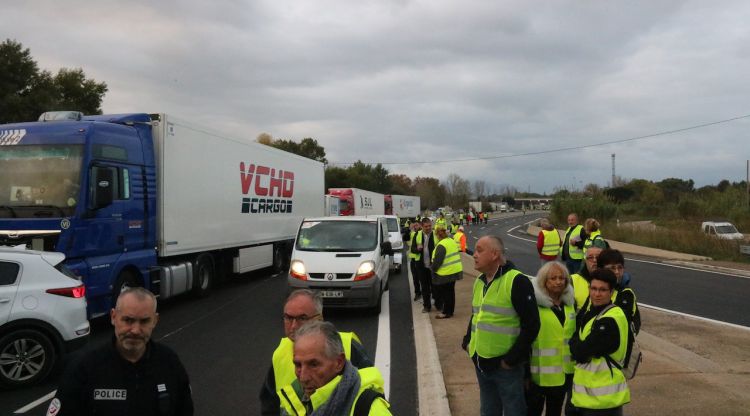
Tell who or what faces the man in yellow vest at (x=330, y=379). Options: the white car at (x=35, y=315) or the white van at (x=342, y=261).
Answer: the white van

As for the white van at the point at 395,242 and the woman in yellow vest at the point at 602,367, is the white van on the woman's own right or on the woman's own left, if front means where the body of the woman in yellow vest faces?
on the woman's own right

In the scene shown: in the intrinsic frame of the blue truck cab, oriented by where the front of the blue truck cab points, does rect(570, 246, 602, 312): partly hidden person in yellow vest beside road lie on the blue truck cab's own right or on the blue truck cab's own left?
on the blue truck cab's own left

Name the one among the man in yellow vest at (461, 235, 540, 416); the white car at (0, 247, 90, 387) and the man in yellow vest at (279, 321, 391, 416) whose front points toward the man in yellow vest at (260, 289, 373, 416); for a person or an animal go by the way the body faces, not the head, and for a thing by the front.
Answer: the man in yellow vest at (461, 235, 540, 416)

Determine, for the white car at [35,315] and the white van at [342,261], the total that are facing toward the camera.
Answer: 1
